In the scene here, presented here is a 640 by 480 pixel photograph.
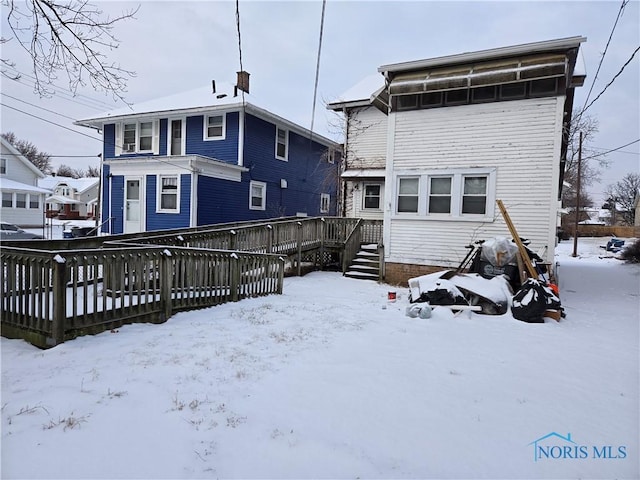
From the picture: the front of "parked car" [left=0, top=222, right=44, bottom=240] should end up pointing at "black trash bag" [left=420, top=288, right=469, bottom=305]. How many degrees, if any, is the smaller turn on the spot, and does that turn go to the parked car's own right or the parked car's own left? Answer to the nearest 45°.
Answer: approximately 90° to the parked car's own right

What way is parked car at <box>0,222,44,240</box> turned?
to the viewer's right

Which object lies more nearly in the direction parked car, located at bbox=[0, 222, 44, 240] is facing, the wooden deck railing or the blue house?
the blue house

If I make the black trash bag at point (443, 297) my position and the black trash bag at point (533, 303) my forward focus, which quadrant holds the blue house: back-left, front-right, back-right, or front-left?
back-left

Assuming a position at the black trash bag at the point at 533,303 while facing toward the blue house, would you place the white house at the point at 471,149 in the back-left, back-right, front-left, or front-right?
front-right

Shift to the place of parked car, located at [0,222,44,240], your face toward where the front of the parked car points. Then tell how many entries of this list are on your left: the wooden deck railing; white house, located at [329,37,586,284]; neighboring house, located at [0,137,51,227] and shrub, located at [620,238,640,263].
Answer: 1

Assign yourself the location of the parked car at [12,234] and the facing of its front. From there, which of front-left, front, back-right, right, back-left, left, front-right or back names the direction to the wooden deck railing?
right

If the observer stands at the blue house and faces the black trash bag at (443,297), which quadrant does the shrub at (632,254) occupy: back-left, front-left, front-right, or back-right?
front-left

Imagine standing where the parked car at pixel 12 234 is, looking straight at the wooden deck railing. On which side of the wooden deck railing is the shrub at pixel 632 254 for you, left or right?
left

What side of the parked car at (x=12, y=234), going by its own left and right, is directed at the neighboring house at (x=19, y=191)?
left
